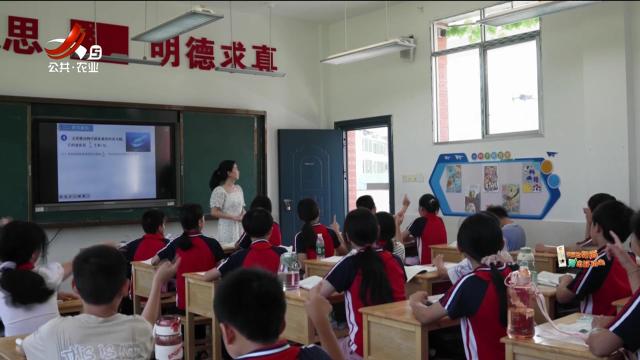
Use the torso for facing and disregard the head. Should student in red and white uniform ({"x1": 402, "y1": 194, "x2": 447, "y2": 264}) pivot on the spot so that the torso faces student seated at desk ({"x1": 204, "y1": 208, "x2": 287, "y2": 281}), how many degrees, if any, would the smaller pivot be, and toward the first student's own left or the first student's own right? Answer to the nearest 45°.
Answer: approximately 90° to the first student's own left

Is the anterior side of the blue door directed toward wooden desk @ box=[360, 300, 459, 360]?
yes

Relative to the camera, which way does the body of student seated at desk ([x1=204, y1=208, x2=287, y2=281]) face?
away from the camera

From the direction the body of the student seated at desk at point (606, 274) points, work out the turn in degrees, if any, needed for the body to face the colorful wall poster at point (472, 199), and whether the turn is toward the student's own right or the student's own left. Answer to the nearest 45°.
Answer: approximately 45° to the student's own right

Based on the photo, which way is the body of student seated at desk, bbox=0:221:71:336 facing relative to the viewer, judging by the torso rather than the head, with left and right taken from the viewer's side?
facing away from the viewer and to the right of the viewer

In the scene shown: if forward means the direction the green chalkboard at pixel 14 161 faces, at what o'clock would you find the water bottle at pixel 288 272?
The water bottle is roughly at 11 o'clock from the green chalkboard.

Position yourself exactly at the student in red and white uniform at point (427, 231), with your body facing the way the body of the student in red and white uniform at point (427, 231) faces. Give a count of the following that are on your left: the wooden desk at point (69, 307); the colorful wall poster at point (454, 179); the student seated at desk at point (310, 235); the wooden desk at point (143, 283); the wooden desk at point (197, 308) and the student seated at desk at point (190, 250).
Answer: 5

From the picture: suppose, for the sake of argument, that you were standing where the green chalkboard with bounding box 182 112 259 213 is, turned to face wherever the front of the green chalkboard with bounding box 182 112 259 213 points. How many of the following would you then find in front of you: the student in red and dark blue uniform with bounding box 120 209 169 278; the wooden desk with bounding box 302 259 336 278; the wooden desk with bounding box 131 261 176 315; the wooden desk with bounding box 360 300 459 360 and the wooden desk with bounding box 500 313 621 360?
5

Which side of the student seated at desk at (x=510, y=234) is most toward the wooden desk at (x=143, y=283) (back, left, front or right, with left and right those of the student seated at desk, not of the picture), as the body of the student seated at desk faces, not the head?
left

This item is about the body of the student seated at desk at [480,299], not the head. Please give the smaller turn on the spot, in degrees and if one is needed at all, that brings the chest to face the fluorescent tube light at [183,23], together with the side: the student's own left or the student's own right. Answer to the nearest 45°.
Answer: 0° — they already face it

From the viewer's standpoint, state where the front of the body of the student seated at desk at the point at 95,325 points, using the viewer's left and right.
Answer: facing away from the viewer

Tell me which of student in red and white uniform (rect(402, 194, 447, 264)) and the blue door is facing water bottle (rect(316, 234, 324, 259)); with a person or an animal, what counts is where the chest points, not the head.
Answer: the blue door

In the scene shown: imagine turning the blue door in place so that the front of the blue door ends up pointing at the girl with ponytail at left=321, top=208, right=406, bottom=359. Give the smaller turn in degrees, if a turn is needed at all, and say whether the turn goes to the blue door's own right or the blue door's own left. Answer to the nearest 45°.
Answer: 0° — it already faces them

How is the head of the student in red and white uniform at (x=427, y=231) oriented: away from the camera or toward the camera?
away from the camera

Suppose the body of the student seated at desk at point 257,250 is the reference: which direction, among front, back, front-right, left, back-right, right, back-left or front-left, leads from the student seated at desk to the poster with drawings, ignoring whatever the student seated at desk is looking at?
front-right

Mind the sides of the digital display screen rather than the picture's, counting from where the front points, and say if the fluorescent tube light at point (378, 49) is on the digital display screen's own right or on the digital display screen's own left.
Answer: on the digital display screen's own left
